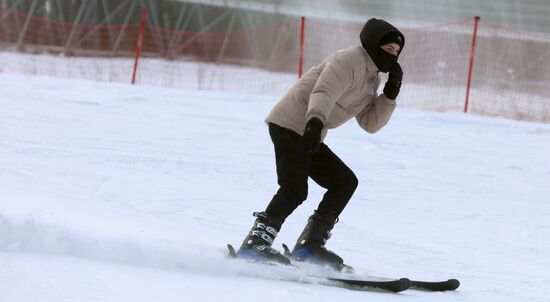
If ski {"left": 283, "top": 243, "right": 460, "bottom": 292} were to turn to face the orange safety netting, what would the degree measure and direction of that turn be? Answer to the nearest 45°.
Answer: approximately 90° to its left

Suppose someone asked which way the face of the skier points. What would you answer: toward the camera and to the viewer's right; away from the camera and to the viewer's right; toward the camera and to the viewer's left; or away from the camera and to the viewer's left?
toward the camera and to the viewer's right

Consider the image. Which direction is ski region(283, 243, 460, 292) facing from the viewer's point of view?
to the viewer's right
